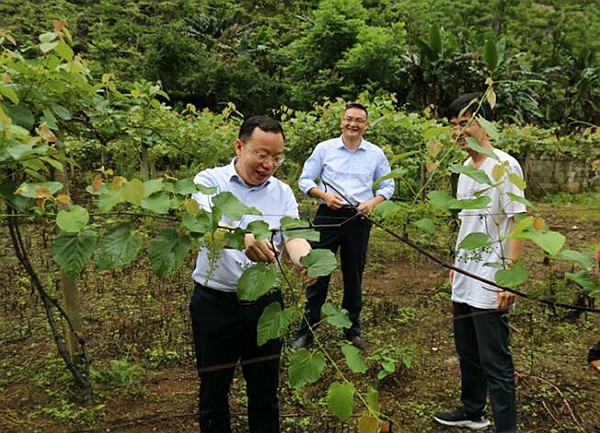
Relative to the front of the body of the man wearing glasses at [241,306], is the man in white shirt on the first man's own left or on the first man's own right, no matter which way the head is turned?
on the first man's own left

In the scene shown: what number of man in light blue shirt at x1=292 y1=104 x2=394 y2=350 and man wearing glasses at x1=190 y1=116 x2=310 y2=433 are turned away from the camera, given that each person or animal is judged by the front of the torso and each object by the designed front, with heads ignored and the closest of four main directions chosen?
0

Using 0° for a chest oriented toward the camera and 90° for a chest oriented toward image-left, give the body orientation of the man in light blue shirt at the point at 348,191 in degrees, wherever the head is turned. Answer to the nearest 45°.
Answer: approximately 0°

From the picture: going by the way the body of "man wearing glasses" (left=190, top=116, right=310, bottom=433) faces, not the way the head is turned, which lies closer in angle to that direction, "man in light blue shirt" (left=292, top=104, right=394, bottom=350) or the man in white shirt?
the man in white shirt

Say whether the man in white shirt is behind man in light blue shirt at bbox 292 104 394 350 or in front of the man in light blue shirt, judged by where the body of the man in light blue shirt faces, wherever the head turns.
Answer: in front

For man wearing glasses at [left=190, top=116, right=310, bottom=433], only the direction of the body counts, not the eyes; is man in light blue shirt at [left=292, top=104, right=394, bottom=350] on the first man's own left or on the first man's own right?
on the first man's own left

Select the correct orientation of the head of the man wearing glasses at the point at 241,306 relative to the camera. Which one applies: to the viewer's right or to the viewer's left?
to the viewer's right
